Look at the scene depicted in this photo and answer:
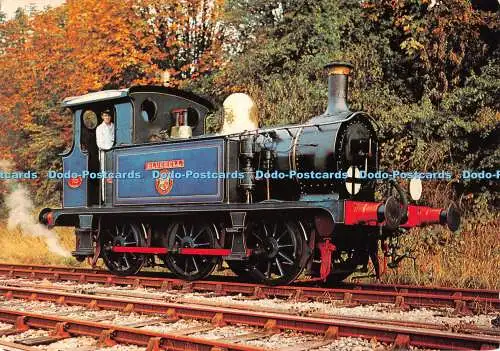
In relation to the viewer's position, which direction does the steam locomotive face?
facing the viewer and to the right of the viewer

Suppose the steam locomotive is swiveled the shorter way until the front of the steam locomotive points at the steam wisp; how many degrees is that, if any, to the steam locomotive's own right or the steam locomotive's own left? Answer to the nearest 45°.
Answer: approximately 180°
